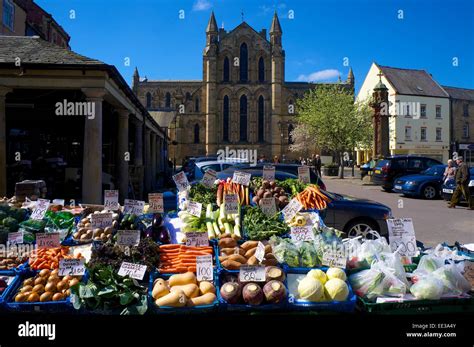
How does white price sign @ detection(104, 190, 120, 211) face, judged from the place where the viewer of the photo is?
facing the viewer

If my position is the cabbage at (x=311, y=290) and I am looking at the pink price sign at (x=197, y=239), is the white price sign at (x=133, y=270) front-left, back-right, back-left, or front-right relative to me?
front-left

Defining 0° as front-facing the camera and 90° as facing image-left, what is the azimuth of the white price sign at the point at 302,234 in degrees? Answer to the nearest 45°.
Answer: approximately 0°

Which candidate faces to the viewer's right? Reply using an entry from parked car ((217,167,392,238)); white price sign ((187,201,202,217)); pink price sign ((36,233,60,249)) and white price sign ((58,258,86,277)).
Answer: the parked car

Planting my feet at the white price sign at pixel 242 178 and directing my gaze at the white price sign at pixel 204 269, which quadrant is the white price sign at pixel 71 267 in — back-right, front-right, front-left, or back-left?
front-right

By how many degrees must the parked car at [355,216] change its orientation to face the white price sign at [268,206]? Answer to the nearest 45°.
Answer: approximately 135° to its right

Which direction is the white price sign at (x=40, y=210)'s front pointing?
toward the camera

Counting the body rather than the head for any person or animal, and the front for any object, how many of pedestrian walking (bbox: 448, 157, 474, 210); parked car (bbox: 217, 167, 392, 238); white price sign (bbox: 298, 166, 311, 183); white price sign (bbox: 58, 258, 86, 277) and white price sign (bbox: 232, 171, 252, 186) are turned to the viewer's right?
1

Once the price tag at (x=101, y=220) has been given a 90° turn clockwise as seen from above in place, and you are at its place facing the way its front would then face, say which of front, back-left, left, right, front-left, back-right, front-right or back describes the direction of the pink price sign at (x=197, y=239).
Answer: back-left

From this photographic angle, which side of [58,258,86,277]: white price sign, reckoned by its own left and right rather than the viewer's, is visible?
front

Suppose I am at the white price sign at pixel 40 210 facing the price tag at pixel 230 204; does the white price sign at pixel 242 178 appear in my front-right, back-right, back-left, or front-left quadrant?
front-left

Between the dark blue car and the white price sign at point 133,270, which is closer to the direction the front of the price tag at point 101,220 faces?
the white price sign
